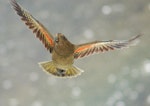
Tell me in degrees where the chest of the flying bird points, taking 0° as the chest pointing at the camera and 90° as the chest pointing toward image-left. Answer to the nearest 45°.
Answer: approximately 45°
